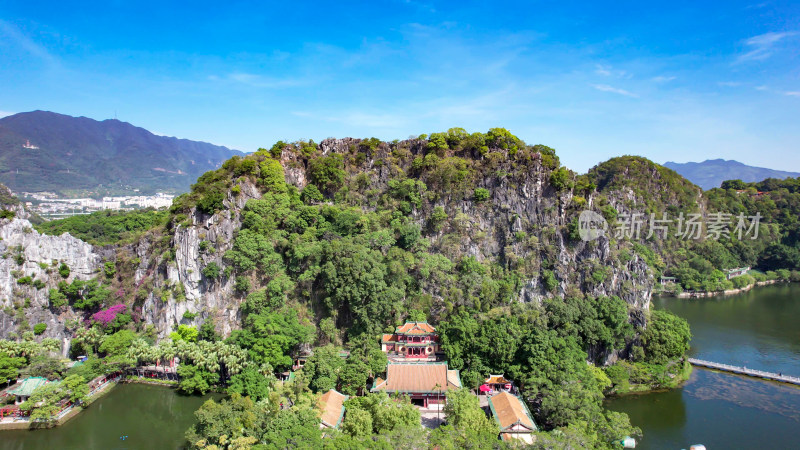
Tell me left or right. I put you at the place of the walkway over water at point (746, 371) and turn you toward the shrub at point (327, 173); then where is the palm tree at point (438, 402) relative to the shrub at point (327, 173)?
left

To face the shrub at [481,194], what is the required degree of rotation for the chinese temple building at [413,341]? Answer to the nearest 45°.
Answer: approximately 135° to its left

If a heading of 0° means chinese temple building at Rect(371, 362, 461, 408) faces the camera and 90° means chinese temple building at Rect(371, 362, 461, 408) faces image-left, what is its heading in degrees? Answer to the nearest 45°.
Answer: approximately 0°

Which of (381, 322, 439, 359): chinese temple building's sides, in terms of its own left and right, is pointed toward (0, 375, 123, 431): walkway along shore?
right

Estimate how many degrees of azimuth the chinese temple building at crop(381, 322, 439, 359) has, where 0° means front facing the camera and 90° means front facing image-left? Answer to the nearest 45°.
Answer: approximately 0°

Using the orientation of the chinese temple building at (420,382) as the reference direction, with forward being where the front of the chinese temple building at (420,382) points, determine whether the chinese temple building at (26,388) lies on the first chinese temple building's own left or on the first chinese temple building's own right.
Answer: on the first chinese temple building's own right

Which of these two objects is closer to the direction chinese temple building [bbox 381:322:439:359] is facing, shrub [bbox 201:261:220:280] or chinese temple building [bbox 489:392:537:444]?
the chinese temple building

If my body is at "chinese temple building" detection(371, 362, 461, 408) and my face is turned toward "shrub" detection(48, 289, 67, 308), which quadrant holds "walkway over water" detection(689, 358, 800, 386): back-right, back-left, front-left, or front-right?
back-right

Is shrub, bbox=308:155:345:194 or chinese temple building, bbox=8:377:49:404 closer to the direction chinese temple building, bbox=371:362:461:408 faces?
the chinese temple building

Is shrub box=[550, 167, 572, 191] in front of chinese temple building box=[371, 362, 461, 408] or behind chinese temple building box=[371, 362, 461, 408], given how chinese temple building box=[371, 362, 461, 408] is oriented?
behind

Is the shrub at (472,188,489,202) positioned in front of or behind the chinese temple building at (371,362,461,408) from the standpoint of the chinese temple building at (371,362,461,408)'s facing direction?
behind

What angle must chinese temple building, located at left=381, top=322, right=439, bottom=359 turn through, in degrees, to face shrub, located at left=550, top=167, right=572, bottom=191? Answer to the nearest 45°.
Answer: approximately 135° to its left

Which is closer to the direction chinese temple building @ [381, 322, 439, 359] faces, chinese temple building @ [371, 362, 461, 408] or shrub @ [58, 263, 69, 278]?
the chinese temple building

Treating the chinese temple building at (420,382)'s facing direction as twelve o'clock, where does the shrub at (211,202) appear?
The shrub is roughly at 4 o'clock from the chinese temple building.
